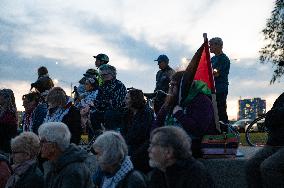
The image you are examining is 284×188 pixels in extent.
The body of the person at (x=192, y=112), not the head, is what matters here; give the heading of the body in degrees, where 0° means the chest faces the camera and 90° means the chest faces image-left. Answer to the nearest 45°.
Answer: approximately 135°

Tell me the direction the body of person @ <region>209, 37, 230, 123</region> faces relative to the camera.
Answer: to the viewer's left

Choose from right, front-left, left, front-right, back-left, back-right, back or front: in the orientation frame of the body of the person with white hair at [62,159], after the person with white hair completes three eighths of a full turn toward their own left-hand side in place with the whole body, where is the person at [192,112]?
front-left

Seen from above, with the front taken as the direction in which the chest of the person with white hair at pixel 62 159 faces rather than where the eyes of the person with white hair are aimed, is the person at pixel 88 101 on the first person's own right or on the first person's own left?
on the first person's own right

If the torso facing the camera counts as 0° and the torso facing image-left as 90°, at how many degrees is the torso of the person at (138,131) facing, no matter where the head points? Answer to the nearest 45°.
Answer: approximately 135°
